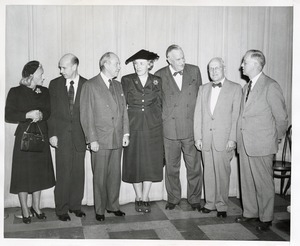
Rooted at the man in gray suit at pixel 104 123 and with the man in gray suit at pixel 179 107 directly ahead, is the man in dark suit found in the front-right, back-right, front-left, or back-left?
back-left

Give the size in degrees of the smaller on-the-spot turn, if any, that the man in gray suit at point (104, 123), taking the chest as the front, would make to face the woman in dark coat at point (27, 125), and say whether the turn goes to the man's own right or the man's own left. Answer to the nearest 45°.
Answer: approximately 135° to the man's own right

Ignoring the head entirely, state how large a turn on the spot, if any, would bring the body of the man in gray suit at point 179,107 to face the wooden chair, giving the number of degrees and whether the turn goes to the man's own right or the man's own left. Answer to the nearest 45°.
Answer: approximately 90° to the man's own left

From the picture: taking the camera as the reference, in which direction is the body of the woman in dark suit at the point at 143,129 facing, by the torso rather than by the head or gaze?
toward the camera

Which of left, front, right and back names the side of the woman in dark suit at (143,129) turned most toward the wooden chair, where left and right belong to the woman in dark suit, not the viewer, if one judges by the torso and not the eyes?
left

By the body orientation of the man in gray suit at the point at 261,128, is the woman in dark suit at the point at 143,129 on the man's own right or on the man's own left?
on the man's own right

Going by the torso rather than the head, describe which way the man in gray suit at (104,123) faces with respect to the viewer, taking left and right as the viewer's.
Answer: facing the viewer and to the right of the viewer

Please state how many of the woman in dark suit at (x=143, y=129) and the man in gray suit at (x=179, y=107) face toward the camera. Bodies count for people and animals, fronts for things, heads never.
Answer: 2

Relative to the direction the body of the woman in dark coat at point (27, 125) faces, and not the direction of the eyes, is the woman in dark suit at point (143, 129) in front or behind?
in front

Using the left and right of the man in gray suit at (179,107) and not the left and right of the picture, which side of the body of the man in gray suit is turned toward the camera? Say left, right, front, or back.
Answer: front

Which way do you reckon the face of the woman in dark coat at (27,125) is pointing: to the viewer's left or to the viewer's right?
to the viewer's right
